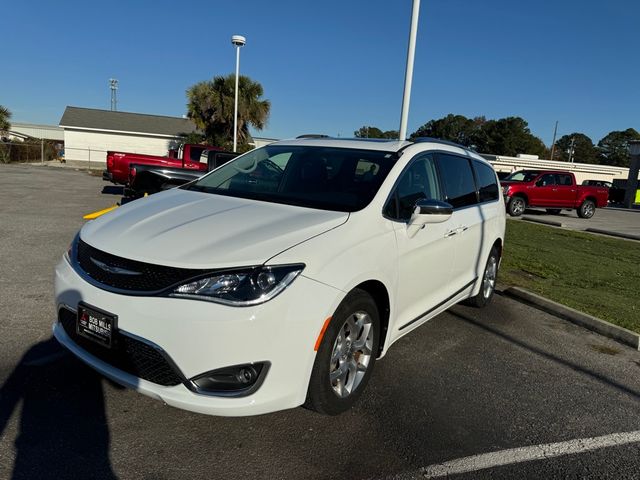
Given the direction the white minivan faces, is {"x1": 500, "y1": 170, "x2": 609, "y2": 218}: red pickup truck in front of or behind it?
behind

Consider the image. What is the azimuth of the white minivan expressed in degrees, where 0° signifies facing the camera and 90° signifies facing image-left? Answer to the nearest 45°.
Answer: approximately 45°

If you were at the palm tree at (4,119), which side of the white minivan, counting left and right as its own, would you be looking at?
right

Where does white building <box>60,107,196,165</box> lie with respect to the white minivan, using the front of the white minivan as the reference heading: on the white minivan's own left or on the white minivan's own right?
on the white minivan's own right

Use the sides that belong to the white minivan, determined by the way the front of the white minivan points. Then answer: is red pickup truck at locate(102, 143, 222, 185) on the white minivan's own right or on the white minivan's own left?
on the white minivan's own right

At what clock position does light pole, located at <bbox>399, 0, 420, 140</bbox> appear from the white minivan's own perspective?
The light pole is roughly at 5 o'clock from the white minivan.

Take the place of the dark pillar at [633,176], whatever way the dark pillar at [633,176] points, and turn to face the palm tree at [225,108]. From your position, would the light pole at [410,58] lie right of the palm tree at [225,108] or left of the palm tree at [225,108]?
left

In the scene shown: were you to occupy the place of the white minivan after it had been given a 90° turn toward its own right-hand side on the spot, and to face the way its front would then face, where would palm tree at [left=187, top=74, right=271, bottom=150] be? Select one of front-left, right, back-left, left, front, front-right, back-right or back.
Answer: front-right
